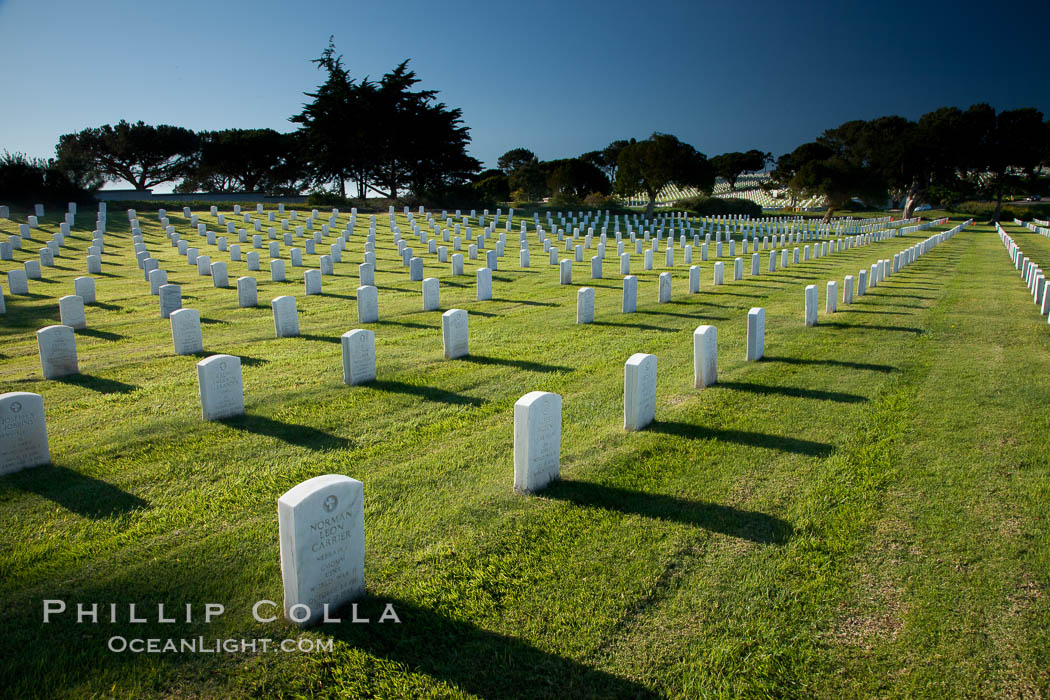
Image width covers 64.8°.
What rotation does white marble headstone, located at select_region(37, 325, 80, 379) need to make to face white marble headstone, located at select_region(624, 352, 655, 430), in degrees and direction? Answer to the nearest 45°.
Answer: approximately 45° to its left

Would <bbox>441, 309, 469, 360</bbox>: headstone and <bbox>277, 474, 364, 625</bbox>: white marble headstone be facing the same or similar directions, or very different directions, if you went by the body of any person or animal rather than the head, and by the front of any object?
same or similar directions

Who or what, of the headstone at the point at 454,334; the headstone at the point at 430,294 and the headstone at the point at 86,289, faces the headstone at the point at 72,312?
the headstone at the point at 86,289

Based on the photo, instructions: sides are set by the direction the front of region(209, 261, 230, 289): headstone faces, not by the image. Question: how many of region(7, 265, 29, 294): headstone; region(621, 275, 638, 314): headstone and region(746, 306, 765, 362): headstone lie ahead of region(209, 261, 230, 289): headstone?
2

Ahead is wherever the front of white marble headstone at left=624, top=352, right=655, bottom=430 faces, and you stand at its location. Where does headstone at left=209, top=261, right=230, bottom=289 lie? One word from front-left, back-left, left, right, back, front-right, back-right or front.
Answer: back

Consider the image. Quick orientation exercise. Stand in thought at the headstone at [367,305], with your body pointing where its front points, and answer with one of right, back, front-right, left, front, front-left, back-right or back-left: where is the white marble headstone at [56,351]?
right

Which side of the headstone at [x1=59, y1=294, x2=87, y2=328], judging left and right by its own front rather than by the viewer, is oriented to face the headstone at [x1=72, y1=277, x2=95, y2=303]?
back

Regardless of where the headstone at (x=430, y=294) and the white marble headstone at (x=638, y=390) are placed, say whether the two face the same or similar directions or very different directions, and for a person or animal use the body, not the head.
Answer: same or similar directions

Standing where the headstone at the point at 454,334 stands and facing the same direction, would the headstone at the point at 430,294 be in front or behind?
behind

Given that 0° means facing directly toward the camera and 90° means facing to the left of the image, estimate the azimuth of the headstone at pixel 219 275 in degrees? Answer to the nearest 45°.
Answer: approximately 315°

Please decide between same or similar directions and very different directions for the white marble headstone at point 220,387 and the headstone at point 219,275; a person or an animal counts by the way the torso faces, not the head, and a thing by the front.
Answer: same or similar directions

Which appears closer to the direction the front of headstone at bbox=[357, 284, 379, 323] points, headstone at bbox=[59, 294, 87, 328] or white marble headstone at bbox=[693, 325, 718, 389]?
the white marble headstone

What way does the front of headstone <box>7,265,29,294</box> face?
toward the camera

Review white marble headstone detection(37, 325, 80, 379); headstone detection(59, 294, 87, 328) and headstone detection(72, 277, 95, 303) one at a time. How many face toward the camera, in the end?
3

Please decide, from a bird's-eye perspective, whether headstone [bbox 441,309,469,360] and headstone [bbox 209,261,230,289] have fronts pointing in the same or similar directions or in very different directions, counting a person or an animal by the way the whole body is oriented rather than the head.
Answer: same or similar directions

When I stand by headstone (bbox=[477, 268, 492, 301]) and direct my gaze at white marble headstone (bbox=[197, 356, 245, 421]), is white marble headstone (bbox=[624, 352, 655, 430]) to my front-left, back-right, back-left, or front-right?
front-left
